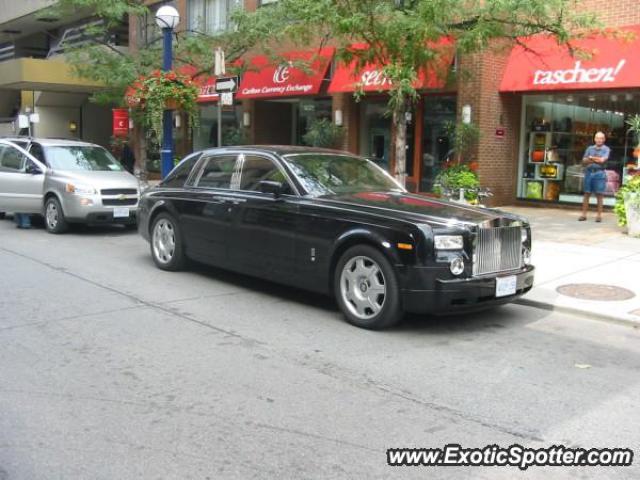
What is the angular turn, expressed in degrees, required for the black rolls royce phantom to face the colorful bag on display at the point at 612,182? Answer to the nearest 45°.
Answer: approximately 90° to its left

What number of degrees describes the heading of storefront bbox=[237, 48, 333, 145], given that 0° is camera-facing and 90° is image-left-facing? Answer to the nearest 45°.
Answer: approximately 45°

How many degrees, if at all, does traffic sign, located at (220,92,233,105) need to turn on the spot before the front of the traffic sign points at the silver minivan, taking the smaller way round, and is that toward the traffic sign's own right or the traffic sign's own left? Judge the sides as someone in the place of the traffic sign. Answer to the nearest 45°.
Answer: approximately 90° to the traffic sign's own right

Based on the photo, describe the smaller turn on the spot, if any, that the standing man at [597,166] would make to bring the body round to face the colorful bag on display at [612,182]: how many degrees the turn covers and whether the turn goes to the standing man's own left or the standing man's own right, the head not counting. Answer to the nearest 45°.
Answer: approximately 180°

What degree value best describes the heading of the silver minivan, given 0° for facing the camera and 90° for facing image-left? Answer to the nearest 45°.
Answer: approximately 315°

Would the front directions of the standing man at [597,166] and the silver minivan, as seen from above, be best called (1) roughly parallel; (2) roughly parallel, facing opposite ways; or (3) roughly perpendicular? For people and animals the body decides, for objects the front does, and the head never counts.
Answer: roughly perpendicular

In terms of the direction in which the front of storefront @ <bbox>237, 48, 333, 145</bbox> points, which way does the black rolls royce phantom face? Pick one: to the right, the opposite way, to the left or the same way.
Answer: to the left

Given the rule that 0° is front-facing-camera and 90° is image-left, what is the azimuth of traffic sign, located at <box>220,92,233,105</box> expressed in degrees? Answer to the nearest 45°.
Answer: approximately 0°

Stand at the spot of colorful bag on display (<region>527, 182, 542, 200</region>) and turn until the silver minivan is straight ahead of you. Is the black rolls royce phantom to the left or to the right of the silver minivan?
left

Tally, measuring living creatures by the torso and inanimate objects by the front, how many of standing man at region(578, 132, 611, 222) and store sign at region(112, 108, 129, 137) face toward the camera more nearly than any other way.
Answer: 2

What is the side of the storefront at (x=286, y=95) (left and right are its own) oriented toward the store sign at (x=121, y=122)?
right

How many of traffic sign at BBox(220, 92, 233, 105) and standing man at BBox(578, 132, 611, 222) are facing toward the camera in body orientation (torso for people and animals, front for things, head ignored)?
2
